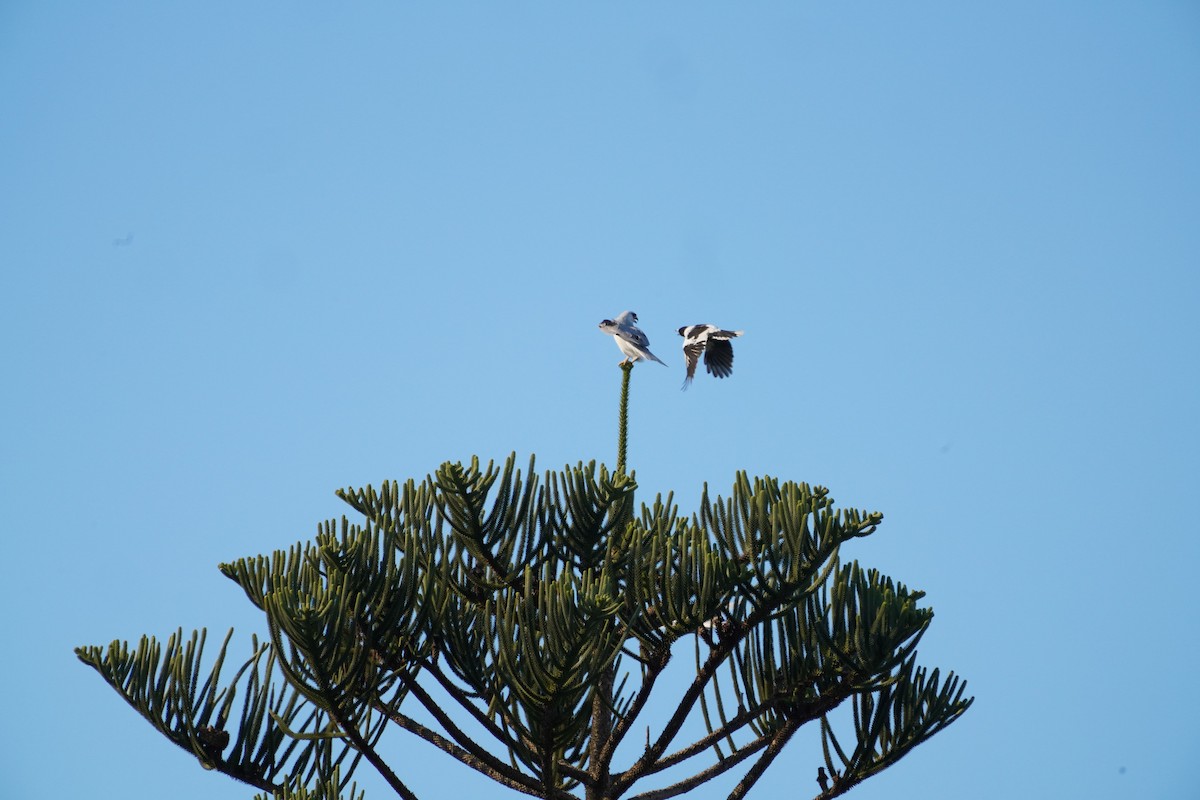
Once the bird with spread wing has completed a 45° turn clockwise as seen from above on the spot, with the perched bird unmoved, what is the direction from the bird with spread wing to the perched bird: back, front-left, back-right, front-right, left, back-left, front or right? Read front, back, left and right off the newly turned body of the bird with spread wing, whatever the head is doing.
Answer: left

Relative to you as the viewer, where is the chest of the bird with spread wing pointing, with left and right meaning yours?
facing to the left of the viewer

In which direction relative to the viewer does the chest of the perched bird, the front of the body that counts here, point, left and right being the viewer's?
facing to the left of the viewer
